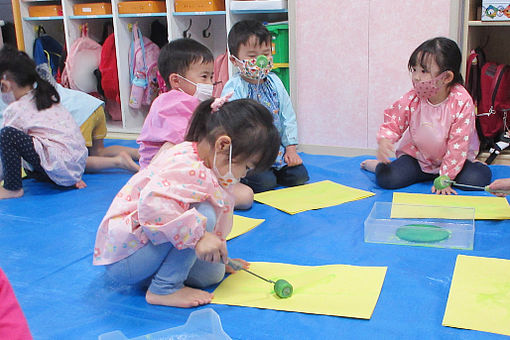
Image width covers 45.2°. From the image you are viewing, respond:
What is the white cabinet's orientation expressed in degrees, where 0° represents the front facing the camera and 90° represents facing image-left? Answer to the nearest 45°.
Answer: approximately 0°

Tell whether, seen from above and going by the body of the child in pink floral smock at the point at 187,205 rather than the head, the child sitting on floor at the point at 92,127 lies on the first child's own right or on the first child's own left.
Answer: on the first child's own left

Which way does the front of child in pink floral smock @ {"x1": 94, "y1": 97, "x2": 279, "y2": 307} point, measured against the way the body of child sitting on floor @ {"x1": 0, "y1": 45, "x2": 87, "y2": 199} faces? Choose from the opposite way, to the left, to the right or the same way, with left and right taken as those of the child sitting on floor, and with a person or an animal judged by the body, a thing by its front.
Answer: the opposite way

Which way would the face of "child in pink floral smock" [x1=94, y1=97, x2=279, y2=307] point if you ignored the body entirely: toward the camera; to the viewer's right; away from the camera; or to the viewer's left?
to the viewer's right

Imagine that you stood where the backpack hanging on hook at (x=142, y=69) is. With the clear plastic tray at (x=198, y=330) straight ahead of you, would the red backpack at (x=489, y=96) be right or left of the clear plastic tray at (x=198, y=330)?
left

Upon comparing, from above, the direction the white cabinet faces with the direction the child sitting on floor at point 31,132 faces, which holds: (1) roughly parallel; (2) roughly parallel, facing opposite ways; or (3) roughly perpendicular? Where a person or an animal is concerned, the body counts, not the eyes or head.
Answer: roughly perpendicular

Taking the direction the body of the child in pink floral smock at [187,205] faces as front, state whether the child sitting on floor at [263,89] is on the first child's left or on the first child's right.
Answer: on the first child's left

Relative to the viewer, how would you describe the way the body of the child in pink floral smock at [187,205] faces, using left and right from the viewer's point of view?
facing to the right of the viewer
